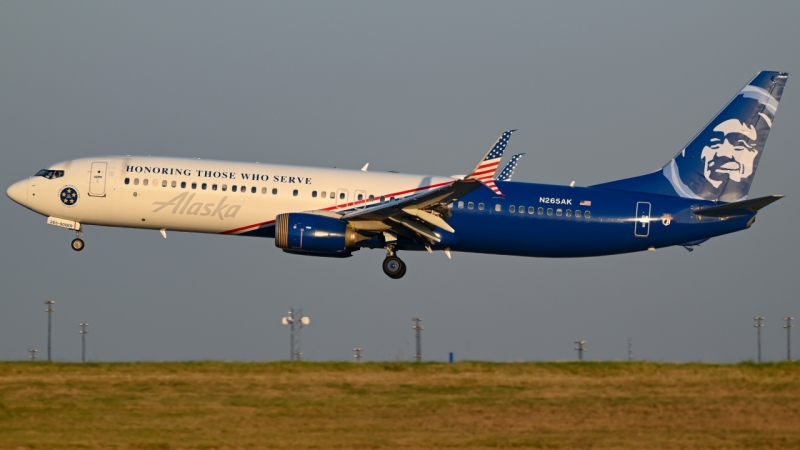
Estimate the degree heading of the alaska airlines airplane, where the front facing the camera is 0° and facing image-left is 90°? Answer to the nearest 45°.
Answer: approximately 90°
